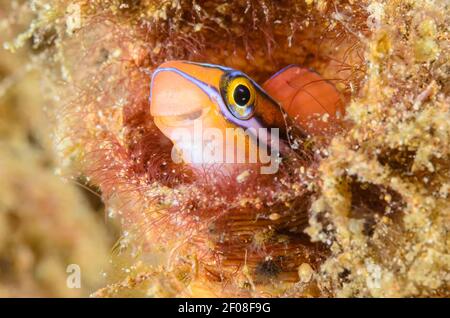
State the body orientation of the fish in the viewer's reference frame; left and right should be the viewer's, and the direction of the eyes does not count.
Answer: facing the viewer and to the left of the viewer
